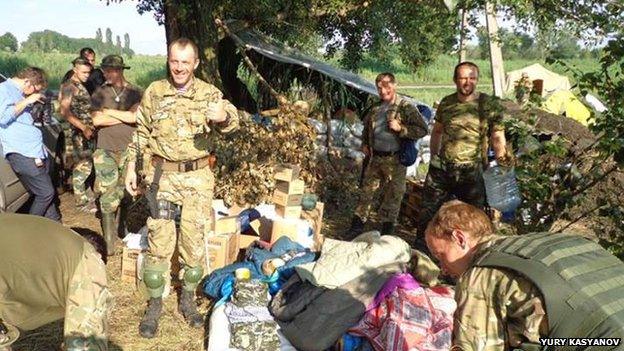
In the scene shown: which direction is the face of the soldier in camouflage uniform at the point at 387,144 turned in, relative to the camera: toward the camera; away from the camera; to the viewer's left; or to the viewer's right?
toward the camera

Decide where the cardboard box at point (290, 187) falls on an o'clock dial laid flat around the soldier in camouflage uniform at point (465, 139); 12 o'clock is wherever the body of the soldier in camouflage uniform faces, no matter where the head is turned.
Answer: The cardboard box is roughly at 3 o'clock from the soldier in camouflage uniform.

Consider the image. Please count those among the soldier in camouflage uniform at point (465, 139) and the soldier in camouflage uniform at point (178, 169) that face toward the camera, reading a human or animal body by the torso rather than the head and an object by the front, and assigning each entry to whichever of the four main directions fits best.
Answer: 2

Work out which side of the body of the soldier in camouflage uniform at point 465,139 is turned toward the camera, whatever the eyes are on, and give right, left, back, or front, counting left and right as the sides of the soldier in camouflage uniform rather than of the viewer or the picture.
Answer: front

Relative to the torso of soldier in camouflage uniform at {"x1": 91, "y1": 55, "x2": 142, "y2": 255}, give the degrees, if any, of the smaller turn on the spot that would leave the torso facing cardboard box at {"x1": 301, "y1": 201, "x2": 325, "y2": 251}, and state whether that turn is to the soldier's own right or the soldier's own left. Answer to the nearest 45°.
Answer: approximately 90° to the soldier's own left

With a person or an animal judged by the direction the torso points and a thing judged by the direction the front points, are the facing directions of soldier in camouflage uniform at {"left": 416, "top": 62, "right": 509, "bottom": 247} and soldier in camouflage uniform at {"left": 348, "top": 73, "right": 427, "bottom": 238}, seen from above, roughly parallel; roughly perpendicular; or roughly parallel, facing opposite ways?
roughly parallel

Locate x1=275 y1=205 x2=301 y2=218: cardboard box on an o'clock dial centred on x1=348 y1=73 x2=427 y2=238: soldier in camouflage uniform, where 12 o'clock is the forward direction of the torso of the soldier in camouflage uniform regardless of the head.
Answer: The cardboard box is roughly at 2 o'clock from the soldier in camouflage uniform.

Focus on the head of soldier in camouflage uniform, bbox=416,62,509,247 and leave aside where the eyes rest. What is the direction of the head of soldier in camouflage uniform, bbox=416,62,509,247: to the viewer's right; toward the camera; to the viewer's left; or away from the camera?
toward the camera

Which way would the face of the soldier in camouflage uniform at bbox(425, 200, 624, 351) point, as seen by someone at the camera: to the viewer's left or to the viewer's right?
to the viewer's left

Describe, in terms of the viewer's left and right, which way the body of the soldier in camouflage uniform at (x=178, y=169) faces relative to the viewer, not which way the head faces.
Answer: facing the viewer

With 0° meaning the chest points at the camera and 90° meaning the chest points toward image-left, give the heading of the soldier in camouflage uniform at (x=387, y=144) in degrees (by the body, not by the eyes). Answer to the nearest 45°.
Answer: approximately 0°

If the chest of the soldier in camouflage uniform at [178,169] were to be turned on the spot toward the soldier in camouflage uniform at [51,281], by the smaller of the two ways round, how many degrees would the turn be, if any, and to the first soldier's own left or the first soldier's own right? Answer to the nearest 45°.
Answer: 0° — they already face them

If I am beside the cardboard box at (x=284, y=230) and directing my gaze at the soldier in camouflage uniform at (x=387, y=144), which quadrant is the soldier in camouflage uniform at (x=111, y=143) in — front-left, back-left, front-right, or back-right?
back-left

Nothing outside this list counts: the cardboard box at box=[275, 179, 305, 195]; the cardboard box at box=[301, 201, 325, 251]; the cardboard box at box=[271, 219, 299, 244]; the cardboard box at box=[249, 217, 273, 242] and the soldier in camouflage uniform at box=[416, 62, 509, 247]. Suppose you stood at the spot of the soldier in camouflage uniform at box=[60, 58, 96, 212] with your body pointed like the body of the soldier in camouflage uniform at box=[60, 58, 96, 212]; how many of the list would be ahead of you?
5

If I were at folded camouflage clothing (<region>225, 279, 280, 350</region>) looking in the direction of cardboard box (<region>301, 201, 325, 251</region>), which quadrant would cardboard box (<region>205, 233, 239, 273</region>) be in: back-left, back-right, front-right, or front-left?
front-left

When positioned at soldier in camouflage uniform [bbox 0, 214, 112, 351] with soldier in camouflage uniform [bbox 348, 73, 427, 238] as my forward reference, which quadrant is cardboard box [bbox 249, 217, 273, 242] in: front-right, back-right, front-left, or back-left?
front-left

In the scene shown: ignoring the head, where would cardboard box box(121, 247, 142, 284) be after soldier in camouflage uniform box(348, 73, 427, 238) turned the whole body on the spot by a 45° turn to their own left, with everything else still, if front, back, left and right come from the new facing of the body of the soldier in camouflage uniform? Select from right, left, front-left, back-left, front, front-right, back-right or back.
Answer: right
